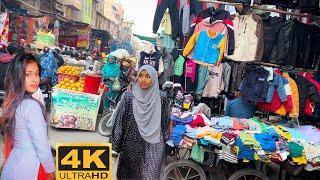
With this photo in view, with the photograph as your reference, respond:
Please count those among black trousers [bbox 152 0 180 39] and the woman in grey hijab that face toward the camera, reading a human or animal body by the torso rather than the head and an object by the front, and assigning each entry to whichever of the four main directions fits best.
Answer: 2

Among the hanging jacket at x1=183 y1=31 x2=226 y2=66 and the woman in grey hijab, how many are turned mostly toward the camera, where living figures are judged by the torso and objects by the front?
2

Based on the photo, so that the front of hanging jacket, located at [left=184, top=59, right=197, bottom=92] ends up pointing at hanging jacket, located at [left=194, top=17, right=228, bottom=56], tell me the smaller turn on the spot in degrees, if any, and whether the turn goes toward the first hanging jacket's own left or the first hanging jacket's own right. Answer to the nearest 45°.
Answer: approximately 45° to the first hanging jacket's own left

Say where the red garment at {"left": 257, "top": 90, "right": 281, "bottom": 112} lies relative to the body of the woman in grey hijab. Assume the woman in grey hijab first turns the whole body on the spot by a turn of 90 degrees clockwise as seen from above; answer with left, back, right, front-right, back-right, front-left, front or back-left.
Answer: back-right

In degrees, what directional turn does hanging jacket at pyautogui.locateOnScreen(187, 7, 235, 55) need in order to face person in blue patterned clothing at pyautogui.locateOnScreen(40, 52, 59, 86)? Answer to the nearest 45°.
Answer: approximately 135° to its right

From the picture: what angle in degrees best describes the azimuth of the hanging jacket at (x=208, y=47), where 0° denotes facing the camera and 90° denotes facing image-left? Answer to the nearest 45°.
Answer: approximately 0°
